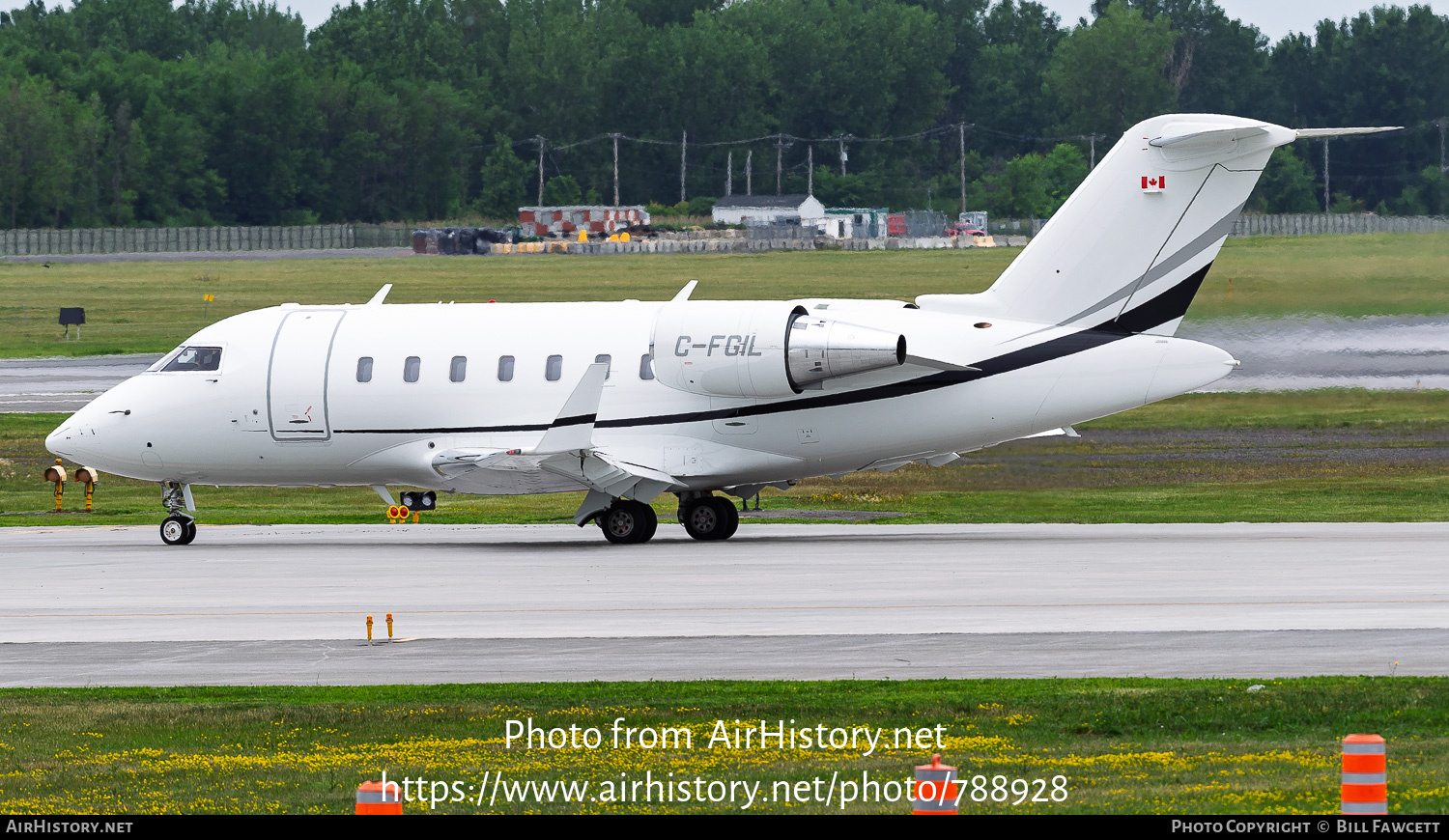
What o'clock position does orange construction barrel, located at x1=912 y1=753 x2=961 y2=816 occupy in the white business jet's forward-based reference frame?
The orange construction barrel is roughly at 9 o'clock from the white business jet.

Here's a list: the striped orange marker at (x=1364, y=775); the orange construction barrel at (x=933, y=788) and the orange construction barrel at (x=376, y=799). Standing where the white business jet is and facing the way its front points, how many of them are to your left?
3

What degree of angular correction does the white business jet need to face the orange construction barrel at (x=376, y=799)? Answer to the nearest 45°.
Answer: approximately 90° to its left

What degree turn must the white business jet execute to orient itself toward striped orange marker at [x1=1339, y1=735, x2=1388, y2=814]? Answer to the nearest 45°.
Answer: approximately 90° to its left

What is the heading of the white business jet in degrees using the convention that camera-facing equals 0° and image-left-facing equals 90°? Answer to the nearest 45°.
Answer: approximately 90°
